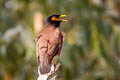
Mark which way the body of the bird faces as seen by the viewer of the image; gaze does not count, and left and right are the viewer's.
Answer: facing away from the viewer and to the right of the viewer
